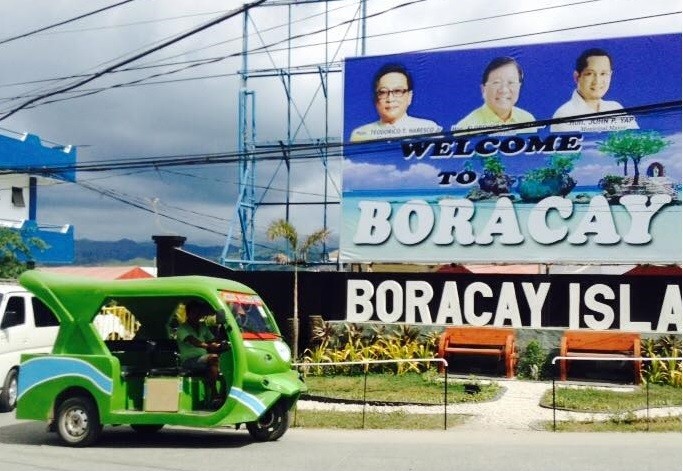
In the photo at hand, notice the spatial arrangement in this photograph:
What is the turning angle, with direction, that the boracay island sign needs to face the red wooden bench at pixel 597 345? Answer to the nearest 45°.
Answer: approximately 45° to its left

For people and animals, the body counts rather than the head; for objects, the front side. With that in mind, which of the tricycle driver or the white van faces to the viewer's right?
the tricycle driver

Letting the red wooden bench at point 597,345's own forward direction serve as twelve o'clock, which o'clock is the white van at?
The white van is roughly at 2 o'clock from the red wooden bench.

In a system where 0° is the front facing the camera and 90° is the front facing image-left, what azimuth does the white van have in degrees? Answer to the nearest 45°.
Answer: approximately 45°

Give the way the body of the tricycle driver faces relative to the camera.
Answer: to the viewer's right

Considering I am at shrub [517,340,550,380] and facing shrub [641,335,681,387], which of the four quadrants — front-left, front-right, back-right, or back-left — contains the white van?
back-right

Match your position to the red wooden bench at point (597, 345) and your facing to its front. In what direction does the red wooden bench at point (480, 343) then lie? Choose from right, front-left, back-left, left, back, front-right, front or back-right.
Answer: right

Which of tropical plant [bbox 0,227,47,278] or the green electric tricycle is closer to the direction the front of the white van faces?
the green electric tricycle

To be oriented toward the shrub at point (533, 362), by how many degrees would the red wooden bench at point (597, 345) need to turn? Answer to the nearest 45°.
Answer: approximately 90° to its right
